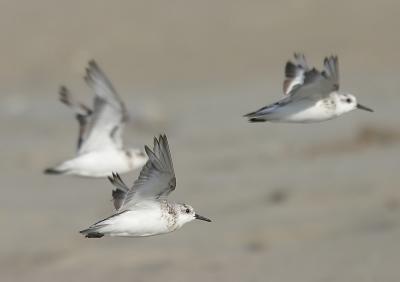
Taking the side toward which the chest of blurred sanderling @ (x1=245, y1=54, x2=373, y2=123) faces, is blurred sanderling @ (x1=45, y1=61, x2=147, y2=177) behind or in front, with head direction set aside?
behind

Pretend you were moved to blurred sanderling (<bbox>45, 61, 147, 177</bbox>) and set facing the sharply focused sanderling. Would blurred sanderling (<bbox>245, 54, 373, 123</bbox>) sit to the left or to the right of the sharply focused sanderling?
left

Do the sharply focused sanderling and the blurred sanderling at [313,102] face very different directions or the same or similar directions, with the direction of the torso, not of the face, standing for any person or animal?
same or similar directions

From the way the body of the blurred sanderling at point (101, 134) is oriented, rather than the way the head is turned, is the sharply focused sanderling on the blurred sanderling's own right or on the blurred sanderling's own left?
on the blurred sanderling's own right

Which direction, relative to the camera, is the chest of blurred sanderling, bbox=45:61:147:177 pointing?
to the viewer's right

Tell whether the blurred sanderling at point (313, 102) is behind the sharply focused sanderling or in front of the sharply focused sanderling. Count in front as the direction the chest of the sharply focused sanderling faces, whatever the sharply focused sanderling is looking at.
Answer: in front

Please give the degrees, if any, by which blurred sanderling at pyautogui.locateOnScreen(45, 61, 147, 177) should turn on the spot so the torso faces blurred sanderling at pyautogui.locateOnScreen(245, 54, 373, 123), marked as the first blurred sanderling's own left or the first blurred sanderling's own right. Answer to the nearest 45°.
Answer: approximately 45° to the first blurred sanderling's own right

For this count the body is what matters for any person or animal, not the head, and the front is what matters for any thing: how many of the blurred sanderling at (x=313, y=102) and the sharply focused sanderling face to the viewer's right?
2

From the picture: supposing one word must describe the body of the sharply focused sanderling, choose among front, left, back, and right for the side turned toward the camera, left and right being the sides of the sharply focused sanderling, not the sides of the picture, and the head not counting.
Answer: right

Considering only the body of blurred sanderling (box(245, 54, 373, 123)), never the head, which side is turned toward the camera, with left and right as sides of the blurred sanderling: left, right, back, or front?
right
